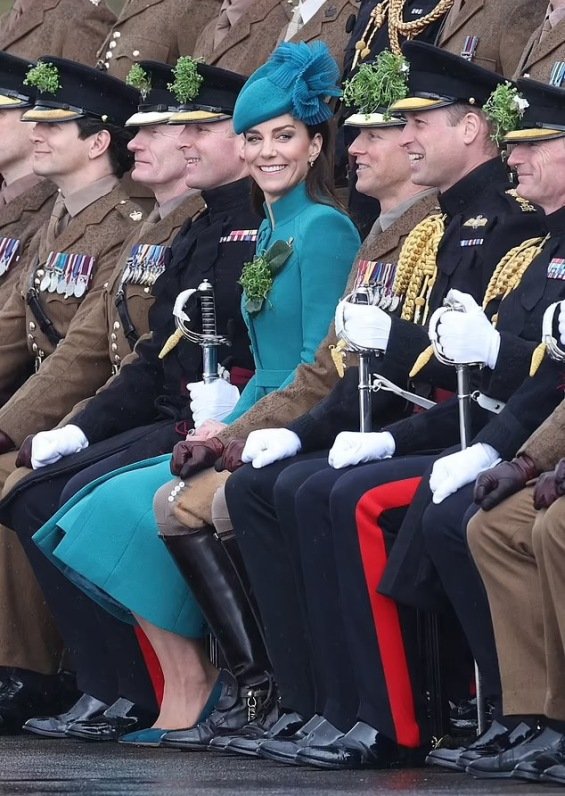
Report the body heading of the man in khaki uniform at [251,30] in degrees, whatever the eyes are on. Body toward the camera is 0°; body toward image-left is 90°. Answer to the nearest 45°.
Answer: approximately 45°

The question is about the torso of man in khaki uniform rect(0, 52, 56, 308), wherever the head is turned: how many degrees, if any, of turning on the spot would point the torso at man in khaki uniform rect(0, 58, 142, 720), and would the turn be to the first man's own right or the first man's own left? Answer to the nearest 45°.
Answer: approximately 45° to the first man's own left

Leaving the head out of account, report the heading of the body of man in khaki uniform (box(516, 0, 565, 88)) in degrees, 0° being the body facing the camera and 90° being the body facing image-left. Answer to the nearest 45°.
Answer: approximately 45°

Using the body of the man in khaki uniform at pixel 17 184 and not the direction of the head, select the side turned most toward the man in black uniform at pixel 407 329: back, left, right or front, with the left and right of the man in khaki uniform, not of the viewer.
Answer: left

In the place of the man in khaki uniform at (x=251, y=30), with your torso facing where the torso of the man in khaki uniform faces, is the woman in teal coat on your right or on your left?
on your left

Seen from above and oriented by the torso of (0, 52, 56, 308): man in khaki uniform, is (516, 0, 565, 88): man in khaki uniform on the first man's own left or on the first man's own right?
on the first man's own left

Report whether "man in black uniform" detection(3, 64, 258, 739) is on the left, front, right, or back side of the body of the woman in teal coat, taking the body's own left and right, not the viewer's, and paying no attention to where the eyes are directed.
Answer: right

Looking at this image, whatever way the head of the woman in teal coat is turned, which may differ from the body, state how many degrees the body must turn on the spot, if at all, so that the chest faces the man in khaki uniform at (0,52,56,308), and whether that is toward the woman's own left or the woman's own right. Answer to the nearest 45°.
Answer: approximately 90° to the woman's own right

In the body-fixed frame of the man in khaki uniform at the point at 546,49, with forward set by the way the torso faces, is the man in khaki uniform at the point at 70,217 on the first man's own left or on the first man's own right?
on the first man's own right

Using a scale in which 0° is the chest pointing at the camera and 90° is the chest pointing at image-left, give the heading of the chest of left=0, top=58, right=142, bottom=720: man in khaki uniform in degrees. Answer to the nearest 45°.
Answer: approximately 45°
